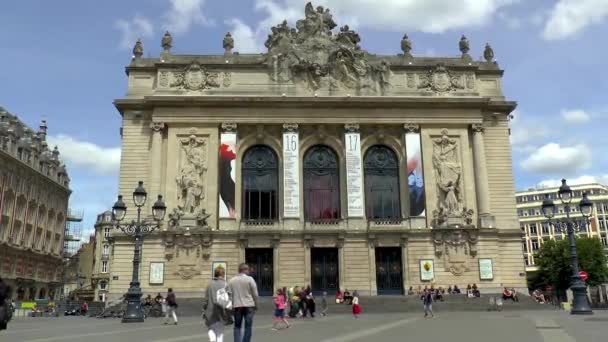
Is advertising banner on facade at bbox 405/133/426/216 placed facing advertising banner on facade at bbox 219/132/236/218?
no

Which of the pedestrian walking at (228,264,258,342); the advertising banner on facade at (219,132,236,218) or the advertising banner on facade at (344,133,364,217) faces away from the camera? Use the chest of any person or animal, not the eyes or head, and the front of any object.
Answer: the pedestrian walking

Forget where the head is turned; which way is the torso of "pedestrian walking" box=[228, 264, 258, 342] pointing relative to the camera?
away from the camera

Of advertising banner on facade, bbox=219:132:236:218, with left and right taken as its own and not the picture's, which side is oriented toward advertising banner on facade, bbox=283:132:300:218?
left

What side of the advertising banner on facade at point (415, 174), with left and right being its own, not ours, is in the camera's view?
front

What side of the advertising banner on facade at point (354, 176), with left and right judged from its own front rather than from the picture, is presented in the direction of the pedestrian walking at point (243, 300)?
front

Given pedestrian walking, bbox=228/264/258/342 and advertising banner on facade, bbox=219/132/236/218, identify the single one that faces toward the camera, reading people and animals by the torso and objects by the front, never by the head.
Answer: the advertising banner on facade

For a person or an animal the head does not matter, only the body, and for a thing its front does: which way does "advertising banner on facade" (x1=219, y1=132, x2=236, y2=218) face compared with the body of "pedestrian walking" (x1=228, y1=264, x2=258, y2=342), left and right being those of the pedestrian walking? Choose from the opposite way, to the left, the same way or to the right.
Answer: the opposite way

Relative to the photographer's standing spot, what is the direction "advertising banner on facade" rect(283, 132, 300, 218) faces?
facing the viewer

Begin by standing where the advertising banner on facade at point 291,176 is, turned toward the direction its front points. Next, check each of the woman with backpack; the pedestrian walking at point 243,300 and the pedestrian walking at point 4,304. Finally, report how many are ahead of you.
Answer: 3

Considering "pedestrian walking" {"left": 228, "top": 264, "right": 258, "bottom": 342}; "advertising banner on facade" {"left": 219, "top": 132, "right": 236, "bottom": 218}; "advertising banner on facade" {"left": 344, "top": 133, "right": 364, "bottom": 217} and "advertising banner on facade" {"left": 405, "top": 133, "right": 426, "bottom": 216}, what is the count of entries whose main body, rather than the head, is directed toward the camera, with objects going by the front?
3

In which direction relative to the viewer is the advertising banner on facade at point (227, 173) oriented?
toward the camera

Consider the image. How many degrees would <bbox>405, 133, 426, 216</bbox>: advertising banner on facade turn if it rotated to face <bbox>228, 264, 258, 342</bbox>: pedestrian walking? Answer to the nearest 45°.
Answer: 0° — it already faces them

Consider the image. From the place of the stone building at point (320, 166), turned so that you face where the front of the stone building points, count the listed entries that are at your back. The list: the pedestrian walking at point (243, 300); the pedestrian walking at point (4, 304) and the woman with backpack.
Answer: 0

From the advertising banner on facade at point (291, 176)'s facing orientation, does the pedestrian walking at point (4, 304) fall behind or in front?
in front

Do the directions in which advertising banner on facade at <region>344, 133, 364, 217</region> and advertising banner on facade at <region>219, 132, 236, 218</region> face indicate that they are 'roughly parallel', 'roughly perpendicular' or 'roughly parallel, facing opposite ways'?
roughly parallel

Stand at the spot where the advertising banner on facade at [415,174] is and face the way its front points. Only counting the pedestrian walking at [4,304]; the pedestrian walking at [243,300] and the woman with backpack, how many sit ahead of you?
3

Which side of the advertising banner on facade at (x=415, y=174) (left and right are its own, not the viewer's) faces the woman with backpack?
front

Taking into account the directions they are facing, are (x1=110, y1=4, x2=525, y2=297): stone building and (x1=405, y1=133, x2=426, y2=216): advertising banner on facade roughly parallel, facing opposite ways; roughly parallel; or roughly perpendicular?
roughly parallel

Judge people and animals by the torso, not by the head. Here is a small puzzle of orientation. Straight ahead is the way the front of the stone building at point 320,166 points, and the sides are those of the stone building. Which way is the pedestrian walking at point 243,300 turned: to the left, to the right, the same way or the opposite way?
the opposite way

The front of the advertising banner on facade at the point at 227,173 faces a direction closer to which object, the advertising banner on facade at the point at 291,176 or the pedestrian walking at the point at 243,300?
the pedestrian walking

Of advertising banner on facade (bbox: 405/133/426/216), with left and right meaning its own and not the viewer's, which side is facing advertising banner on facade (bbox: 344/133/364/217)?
right
